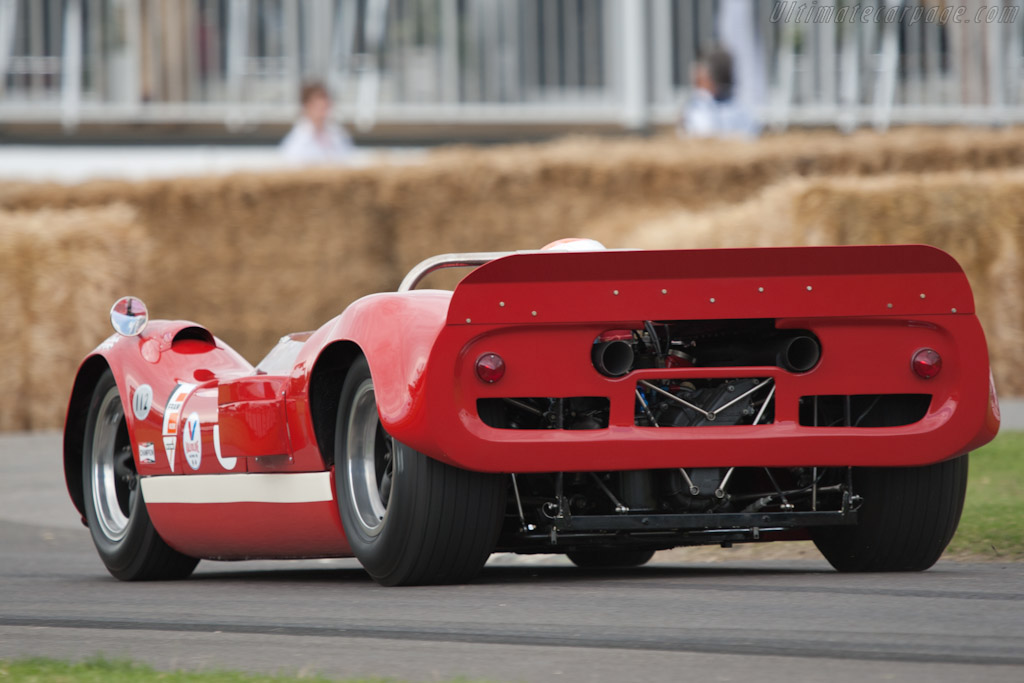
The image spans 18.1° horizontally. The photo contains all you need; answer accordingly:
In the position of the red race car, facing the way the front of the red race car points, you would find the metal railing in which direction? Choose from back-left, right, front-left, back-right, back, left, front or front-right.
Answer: front-right

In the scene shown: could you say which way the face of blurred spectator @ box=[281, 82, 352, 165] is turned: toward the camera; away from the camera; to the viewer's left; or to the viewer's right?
toward the camera

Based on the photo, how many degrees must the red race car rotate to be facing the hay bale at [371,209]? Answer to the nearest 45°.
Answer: approximately 45° to its right

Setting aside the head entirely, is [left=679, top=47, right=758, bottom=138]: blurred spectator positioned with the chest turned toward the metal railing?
no

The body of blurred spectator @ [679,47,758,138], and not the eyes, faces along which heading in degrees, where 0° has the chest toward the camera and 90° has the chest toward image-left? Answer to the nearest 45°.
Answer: approximately 45°

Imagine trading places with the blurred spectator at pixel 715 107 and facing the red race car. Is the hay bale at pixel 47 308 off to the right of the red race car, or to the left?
right

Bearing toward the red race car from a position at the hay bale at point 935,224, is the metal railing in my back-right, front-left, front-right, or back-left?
back-right

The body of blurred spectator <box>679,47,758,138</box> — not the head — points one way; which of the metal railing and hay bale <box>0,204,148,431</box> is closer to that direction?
the hay bale

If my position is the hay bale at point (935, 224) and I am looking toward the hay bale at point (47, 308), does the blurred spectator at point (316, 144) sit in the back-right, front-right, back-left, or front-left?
front-right

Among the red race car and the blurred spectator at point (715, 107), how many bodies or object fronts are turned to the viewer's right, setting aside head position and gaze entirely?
0

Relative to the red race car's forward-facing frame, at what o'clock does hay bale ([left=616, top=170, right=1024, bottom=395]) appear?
The hay bale is roughly at 2 o'clock from the red race car.

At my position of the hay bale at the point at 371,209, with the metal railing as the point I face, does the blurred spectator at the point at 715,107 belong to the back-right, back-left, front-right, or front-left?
front-right

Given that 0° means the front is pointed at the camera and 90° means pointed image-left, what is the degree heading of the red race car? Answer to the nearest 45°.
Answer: approximately 135°

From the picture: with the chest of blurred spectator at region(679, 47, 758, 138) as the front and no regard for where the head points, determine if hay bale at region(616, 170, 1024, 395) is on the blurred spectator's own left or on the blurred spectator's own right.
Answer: on the blurred spectator's own left

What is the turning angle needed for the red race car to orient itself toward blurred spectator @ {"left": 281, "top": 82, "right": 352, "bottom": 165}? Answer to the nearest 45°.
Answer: approximately 45° to its right
